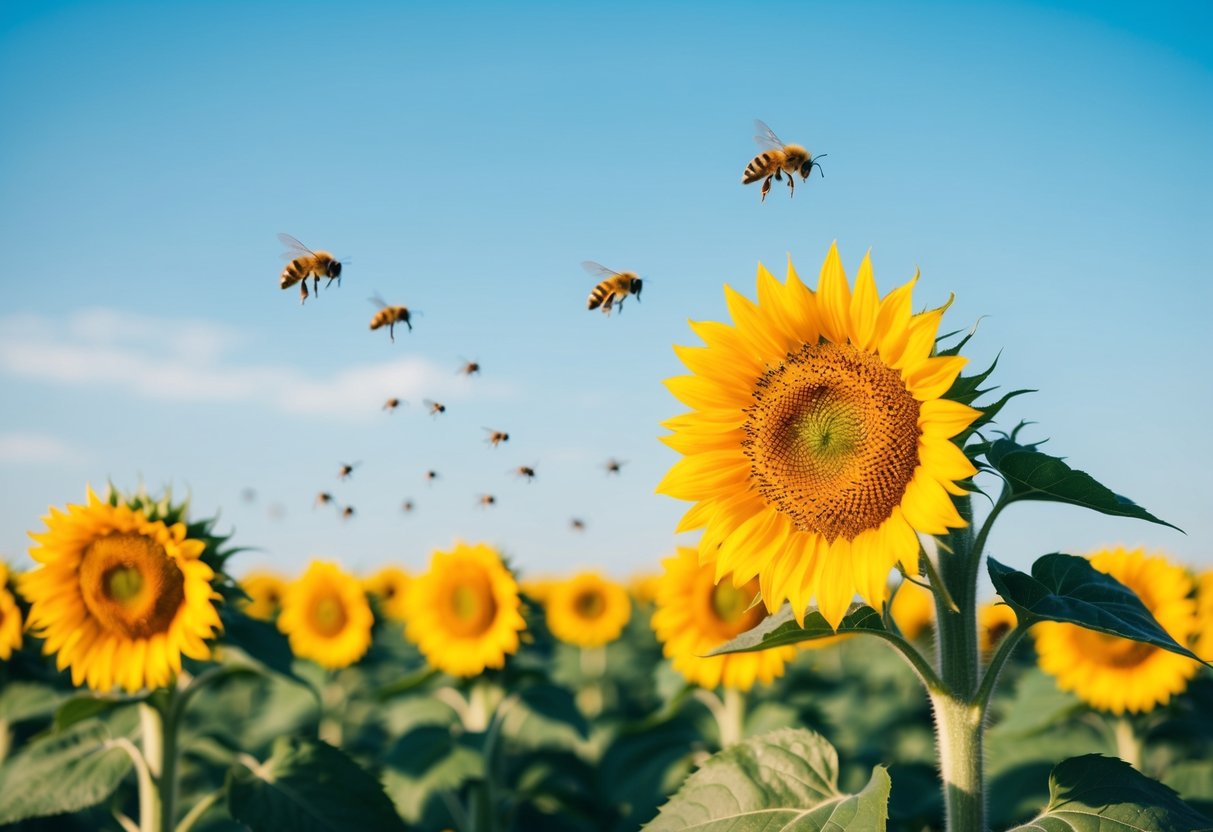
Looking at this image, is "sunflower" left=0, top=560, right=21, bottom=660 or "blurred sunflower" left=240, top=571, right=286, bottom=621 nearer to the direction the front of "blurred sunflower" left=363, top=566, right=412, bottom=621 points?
the sunflower

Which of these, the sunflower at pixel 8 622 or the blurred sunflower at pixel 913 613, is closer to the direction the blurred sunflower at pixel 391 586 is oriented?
the sunflower

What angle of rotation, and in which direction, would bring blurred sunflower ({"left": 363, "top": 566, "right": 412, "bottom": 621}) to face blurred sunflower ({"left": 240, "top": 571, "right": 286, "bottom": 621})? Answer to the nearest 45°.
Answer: approximately 135° to its right

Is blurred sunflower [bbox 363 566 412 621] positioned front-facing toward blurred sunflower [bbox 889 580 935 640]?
no

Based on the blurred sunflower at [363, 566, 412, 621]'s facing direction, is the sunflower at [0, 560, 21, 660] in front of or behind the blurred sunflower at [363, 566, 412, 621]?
in front

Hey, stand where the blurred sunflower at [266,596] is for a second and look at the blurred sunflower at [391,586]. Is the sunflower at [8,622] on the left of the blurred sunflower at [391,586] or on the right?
right

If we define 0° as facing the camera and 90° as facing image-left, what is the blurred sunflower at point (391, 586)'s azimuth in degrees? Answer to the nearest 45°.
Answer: approximately 0°
